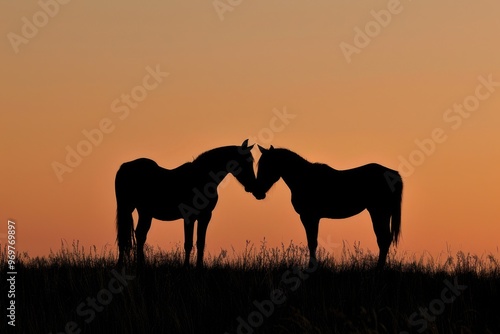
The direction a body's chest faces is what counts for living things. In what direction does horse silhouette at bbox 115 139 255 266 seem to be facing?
to the viewer's right

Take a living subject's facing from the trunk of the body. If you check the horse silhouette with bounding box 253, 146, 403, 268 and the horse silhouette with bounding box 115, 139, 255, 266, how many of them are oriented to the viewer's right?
1

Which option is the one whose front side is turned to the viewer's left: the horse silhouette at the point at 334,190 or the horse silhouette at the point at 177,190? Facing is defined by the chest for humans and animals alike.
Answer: the horse silhouette at the point at 334,190

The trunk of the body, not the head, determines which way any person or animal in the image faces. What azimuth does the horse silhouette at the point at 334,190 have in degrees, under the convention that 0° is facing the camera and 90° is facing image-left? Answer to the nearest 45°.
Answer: approximately 90°

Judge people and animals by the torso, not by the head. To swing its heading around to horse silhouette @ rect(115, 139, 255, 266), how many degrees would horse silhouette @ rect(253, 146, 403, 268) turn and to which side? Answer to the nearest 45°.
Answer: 0° — it already faces it

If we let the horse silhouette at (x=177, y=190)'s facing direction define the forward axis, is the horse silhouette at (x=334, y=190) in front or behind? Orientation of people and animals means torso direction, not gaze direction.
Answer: in front

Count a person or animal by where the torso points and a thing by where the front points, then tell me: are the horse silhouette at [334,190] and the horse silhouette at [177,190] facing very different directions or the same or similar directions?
very different directions
